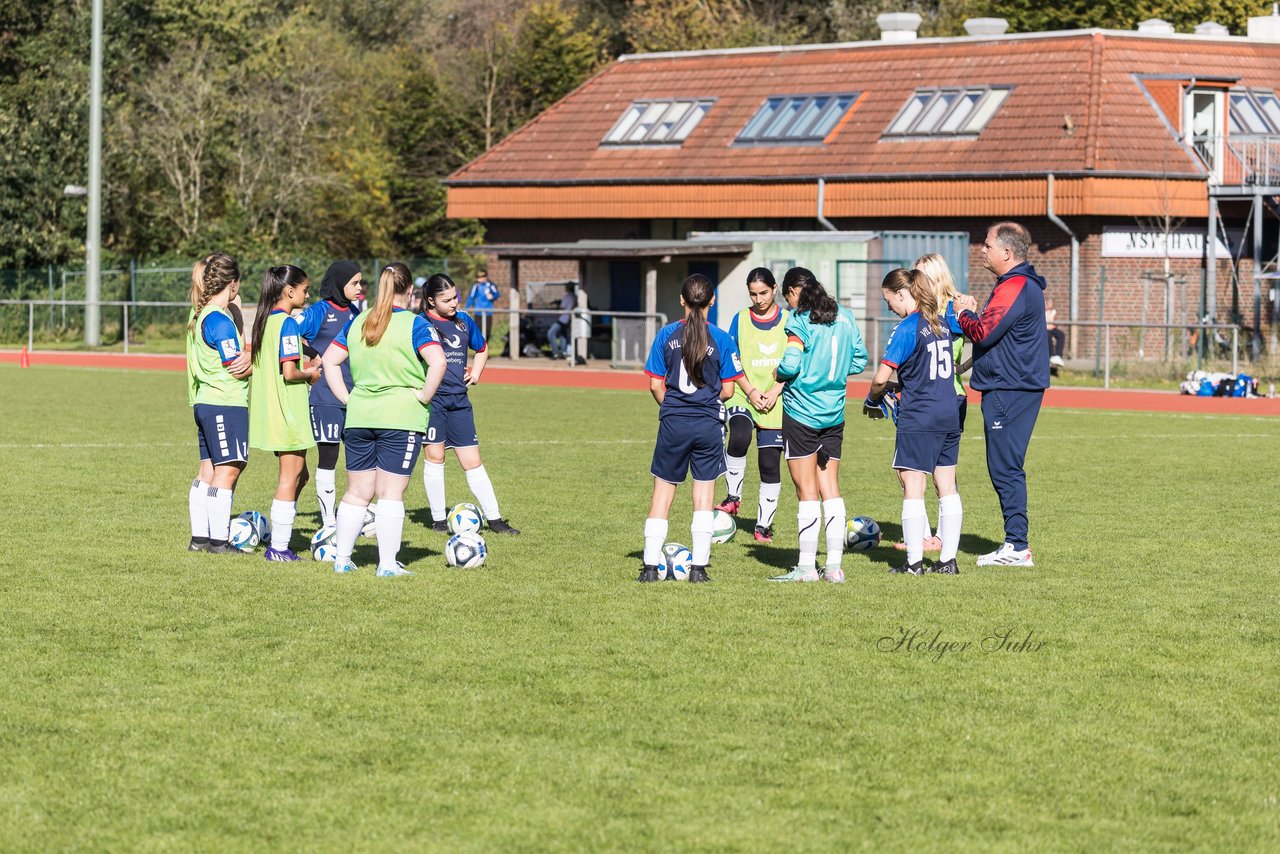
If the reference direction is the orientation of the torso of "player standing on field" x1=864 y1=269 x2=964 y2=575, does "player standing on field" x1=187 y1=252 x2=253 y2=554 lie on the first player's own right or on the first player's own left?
on the first player's own left

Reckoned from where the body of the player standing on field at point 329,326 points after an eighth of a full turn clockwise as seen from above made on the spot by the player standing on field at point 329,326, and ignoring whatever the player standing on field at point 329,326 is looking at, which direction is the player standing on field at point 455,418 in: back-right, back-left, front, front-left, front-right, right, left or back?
back-left

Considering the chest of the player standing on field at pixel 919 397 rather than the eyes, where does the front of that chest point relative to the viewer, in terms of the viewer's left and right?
facing away from the viewer and to the left of the viewer

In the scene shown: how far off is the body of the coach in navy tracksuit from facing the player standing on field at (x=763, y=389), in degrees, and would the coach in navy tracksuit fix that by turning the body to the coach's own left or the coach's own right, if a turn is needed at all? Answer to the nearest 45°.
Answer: approximately 45° to the coach's own right

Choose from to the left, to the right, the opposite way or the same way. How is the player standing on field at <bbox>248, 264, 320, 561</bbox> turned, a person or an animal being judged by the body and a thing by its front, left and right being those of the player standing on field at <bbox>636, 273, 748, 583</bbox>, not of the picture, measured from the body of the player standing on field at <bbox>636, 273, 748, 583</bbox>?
to the right

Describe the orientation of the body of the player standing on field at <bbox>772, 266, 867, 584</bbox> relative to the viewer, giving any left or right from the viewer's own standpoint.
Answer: facing away from the viewer and to the left of the viewer

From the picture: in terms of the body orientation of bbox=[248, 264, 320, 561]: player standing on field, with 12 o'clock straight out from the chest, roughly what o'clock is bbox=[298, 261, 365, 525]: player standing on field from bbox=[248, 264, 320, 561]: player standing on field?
bbox=[298, 261, 365, 525]: player standing on field is roughly at 10 o'clock from bbox=[248, 264, 320, 561]: player standing on field.

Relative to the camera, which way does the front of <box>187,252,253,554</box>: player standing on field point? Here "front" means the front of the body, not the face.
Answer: to the viewer's right

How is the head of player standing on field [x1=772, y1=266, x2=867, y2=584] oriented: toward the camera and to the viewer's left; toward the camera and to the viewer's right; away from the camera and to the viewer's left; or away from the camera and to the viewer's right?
away from the camera and to the viewer's left

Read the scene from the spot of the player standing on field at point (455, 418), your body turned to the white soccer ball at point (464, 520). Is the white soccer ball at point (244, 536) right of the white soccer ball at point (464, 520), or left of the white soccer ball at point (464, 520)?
right

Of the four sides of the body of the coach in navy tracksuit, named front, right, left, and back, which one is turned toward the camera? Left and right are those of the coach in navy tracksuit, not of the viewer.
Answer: left

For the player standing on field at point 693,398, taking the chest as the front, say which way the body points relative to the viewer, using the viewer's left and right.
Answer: facing away from the viewer
